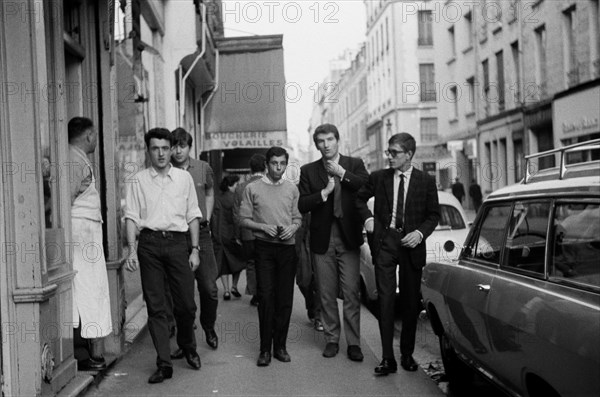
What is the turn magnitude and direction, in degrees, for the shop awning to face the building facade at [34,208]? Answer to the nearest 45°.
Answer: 0° — it already faces it

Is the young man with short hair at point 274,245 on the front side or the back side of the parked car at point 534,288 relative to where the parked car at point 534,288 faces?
on the front side

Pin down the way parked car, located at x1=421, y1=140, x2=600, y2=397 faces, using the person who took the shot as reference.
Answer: facing away from the viewer and to the left of the viewer

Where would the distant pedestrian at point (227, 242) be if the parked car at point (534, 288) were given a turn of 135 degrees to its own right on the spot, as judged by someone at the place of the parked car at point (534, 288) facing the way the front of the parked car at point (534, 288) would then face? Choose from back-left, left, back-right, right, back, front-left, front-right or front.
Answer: back-left

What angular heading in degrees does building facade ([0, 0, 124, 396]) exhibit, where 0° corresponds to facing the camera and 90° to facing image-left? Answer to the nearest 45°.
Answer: approximately 315°

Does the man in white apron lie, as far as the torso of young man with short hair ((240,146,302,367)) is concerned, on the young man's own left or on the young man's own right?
on the young man's own right

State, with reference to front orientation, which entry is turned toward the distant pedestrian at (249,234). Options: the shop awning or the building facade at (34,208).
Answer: the shop awning
